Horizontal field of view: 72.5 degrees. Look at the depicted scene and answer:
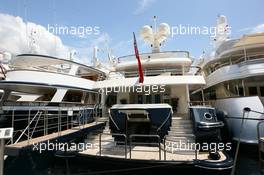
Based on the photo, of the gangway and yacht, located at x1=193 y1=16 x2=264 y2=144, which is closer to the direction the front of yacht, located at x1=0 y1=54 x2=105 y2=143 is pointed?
the yacht

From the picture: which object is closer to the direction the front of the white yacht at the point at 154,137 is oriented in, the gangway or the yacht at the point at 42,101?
the yacht

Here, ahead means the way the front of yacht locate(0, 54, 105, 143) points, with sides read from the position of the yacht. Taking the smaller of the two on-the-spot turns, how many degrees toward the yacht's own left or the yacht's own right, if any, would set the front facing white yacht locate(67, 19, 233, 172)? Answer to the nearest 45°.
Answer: approximately 90° to the yacht's own right

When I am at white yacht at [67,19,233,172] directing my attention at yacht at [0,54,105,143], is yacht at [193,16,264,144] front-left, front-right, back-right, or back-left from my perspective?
back-right

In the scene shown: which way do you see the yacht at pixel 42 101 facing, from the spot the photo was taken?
facing away from the viewer and to the right of the viewer

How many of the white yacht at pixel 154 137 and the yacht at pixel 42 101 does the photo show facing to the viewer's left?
0

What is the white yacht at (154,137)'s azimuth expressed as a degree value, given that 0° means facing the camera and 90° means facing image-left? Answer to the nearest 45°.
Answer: approximately 180°

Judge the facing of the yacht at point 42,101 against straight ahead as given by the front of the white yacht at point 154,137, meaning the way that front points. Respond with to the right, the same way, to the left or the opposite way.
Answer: the same way

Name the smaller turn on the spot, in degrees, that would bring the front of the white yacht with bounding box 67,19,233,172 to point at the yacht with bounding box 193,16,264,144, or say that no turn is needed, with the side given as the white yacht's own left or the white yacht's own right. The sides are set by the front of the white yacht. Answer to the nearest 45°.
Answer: approximately 45° to the white yacht's own right

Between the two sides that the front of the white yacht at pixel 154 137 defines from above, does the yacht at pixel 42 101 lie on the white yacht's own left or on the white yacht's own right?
on the white yacht's own left
